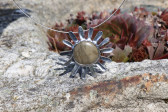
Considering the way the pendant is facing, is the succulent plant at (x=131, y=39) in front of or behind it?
behind

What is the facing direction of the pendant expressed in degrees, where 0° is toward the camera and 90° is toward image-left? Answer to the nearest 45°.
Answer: approximately 0°
